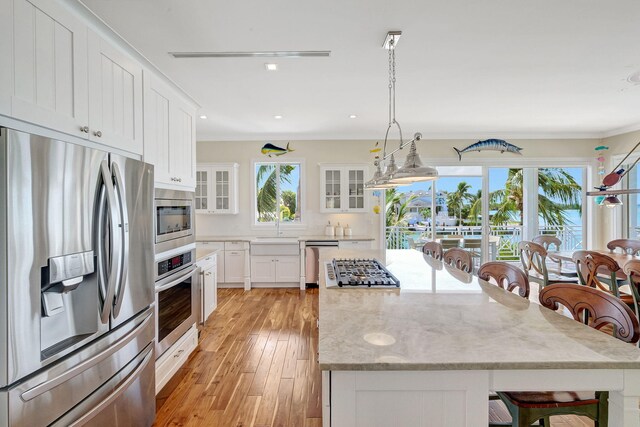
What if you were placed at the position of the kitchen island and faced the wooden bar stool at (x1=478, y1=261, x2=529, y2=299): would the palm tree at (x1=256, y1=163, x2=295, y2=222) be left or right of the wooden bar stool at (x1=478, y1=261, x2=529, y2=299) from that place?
left

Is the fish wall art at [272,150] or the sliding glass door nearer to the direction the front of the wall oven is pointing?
the sliding glass door

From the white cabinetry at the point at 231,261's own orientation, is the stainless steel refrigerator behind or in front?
in front

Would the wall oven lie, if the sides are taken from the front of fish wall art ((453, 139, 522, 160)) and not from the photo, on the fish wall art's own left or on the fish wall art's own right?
on the fish wall art's own right

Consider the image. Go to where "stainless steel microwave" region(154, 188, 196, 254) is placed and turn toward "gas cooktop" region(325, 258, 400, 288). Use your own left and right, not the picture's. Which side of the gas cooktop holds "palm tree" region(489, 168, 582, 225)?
left

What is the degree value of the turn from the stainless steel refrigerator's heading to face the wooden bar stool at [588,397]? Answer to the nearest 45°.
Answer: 0° — it already faces it

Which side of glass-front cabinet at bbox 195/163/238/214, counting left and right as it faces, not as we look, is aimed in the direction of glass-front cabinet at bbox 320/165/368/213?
left
